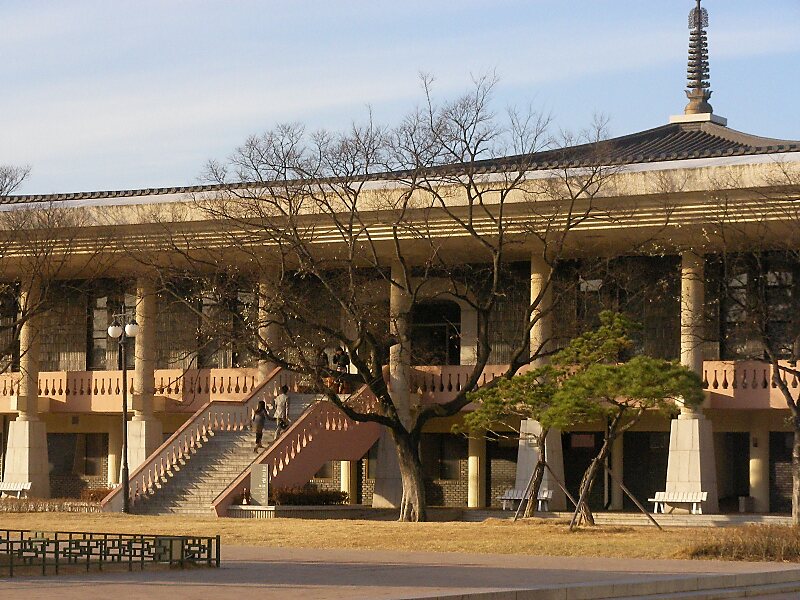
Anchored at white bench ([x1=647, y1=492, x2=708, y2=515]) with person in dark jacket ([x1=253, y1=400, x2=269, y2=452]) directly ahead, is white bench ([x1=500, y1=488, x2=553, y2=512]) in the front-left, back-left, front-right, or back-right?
front-right

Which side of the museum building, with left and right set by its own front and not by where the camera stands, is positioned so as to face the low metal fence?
front

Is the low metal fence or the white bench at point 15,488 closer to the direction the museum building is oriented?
the low metal fence

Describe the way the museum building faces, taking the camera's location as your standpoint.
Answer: facing the viewer

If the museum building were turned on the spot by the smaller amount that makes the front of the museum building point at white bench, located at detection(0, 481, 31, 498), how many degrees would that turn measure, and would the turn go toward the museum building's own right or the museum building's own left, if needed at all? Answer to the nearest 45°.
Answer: approximately 90° to the museum building's own right
